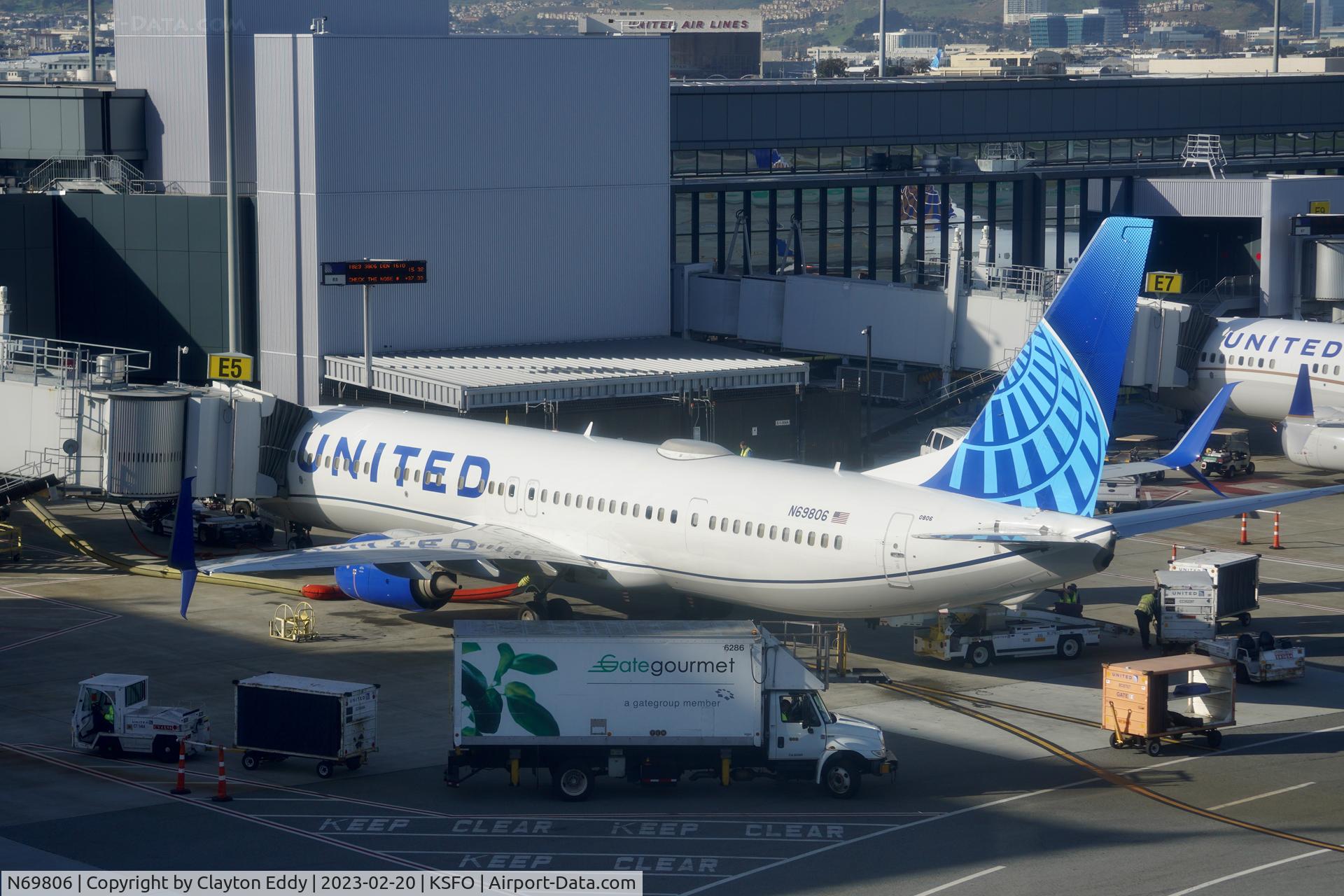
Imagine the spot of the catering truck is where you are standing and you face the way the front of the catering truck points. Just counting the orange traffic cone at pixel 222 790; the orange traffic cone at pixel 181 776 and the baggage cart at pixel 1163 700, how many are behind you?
2

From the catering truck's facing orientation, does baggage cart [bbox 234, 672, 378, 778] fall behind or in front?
behind

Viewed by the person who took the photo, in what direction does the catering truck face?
facing to the right of the viewer

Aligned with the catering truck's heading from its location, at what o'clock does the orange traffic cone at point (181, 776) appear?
The orange traffic cone is roughly at 6 o'clock from the catering truck.

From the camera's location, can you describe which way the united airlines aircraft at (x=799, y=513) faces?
facing away from the viewer and to the left of the viewer

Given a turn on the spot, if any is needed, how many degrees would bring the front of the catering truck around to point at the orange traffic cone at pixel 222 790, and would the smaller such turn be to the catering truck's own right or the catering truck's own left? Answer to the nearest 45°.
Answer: approximately 180°

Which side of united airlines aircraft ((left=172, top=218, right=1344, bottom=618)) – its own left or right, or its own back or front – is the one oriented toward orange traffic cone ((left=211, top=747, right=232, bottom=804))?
left

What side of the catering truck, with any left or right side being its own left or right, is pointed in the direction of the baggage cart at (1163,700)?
front

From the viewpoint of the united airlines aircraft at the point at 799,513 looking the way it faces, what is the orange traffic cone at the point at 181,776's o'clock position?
The orange traffic cone is roughly at 9 o'clock from the united airlines aircraft.

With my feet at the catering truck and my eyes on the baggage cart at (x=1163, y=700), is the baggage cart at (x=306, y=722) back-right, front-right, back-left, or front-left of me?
back-left

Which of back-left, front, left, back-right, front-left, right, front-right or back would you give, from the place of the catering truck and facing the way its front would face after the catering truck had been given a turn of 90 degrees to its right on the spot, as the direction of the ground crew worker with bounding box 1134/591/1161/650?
back-left

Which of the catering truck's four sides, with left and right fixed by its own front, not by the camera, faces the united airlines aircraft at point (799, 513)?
left

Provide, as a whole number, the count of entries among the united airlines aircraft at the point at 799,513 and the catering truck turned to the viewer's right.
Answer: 1
